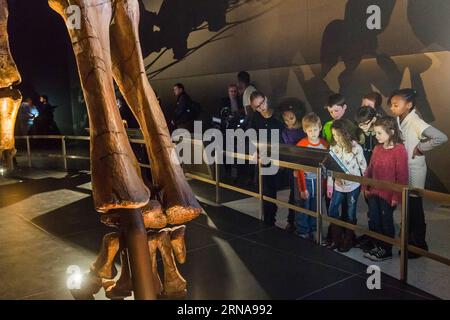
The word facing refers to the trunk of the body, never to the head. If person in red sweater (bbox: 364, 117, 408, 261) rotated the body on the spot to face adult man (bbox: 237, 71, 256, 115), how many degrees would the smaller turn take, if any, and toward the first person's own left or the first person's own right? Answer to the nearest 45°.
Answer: approximately 90° to the first person's own right

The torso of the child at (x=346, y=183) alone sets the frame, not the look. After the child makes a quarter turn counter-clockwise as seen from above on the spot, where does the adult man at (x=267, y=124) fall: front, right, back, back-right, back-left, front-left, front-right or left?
back

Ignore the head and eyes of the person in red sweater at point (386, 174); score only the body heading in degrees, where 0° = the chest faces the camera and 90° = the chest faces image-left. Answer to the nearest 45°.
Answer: approximately 45°

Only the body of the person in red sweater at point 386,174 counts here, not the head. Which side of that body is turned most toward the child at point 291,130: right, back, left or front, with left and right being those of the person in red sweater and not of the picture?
right

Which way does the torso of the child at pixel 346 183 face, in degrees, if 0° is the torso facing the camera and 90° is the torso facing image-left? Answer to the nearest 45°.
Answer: approximately 45°

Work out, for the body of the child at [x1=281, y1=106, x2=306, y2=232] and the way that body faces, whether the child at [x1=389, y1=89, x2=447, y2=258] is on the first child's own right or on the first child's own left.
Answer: on the first child's own left

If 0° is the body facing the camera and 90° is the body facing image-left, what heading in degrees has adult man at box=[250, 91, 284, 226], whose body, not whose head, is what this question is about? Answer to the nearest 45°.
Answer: approximately 0°

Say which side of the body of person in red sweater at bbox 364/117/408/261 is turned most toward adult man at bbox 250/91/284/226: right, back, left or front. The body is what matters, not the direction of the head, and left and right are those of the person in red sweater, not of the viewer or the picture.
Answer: right

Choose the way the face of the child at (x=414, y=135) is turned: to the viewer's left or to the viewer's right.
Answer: to the viewer's left

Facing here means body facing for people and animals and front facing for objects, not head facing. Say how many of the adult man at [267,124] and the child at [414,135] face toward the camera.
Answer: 1
